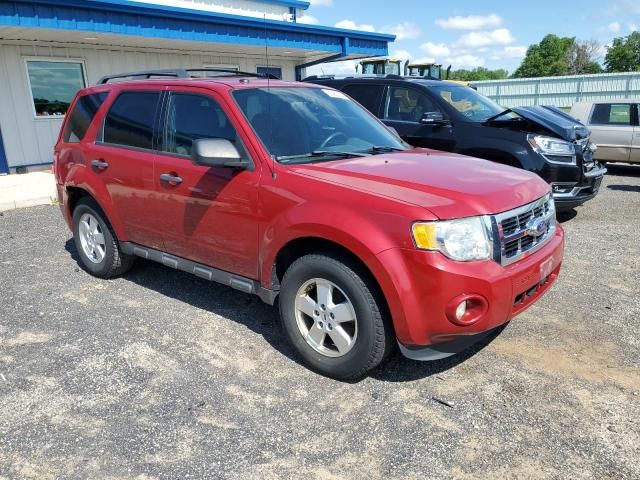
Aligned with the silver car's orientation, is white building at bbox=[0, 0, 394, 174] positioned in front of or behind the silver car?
behind

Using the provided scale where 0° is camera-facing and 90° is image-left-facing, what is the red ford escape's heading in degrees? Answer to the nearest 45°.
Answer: approximately 315°

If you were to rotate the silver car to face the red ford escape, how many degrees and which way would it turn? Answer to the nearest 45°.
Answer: approximately 90° to its right

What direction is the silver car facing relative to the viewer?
to the viewer's right

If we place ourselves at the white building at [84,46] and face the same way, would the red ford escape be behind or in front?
in front

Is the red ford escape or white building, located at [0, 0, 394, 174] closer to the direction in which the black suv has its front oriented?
the red ford escape
